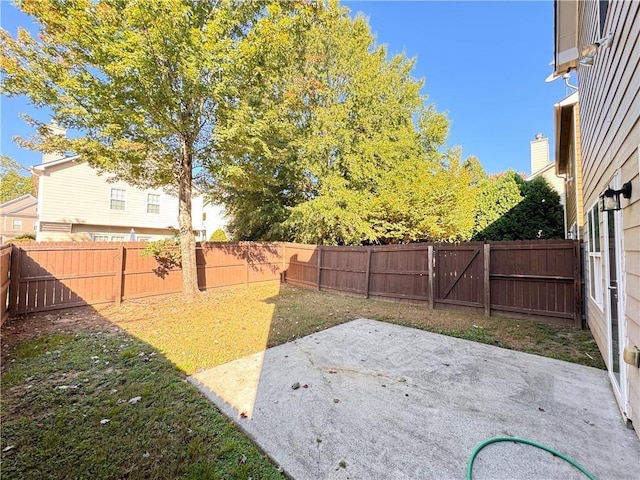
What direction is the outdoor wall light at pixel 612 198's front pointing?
to the viewer's left

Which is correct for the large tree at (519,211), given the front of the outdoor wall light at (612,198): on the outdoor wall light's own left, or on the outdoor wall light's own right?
on the outdoor wall light's own right

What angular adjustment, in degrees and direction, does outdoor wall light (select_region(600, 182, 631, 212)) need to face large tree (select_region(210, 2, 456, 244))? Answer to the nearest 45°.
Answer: approximately 45° to its right

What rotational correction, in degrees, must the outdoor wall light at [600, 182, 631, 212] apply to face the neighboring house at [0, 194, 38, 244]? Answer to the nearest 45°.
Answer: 0° — it already faces it
